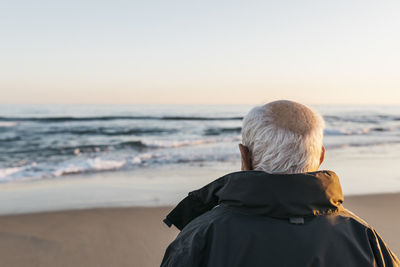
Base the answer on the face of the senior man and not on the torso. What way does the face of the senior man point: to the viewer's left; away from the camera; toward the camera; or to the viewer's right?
away from the camera

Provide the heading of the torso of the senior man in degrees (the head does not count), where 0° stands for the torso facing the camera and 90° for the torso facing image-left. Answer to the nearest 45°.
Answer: approximately 180°
